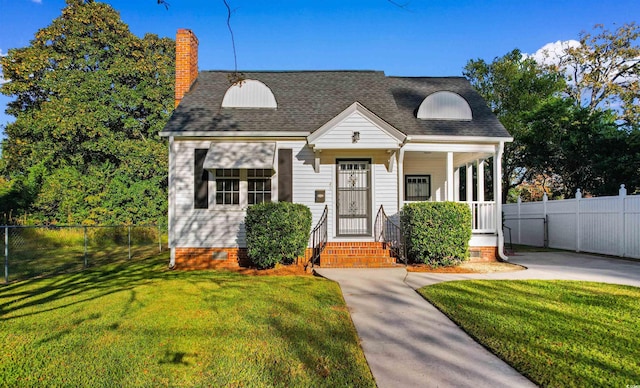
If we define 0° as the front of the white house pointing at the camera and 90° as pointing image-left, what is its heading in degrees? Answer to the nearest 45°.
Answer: approximately 0°

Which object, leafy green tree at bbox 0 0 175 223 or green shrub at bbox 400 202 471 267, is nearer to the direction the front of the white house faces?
the green shrub

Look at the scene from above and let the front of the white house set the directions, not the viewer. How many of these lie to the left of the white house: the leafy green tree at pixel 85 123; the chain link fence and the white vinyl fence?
1

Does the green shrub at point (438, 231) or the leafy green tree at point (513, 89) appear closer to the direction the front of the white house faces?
the green shrub

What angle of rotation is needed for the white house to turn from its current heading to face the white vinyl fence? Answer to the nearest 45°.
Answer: approximately 90° to its left

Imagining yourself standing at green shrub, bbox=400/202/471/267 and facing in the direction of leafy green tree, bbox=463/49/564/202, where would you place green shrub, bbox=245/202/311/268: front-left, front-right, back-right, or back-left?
back-left

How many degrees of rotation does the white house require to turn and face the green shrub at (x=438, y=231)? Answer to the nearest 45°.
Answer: approximately 90° to its left

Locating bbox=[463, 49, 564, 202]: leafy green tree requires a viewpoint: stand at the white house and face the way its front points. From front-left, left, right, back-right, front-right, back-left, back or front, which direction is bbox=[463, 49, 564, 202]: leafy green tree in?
back-left

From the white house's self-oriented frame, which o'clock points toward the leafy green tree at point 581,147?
The leafy green tree is roughly at 8 o'clock from the white house.

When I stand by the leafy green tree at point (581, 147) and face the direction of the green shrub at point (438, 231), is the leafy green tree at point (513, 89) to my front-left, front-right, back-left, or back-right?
back-right

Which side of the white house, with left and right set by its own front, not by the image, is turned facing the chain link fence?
right

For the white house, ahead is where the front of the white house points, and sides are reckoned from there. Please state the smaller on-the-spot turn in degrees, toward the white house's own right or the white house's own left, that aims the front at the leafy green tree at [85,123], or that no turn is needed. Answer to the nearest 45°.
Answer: approximately 135° to the white house's own right
